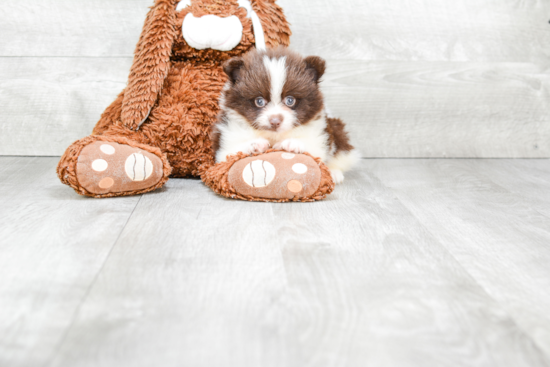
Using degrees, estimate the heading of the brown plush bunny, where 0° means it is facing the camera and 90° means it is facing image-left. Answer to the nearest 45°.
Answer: approximately 0°

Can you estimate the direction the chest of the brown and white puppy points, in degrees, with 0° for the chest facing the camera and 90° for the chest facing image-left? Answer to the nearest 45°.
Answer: approximately 0°
